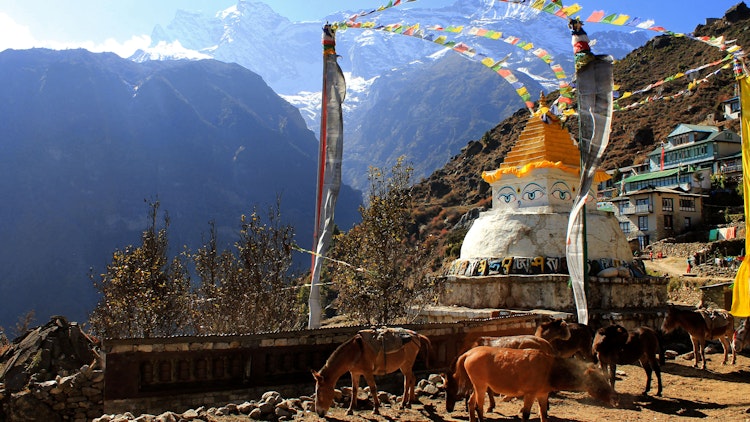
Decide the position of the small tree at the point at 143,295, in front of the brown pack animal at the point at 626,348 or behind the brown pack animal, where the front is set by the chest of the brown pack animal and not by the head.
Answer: in front

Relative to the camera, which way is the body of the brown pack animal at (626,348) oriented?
to the viewer's left

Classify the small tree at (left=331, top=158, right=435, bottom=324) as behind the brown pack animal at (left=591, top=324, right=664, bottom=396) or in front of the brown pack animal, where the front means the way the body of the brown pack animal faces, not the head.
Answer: in front
